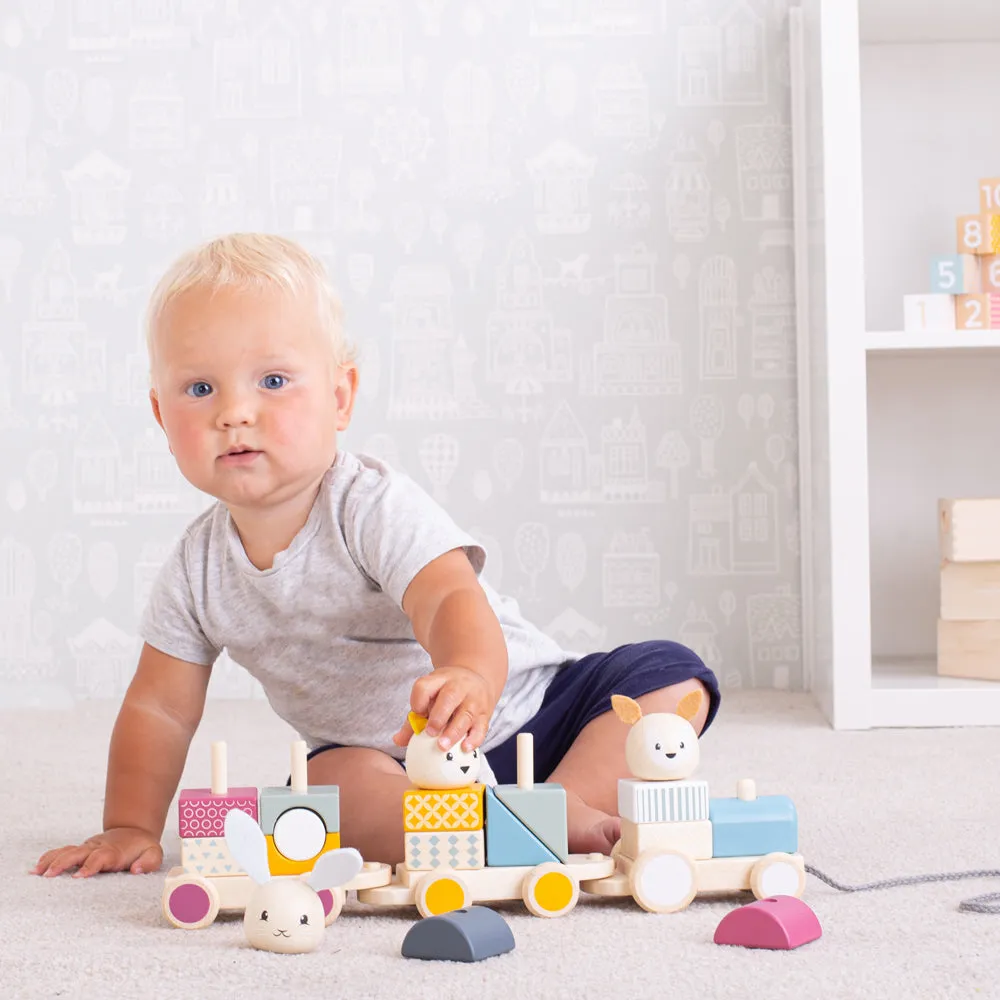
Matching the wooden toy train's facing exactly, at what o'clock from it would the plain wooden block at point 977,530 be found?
The plain wooden block is roughly at 10 o'clock from the wooden toy train.

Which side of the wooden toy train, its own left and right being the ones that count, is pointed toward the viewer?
right

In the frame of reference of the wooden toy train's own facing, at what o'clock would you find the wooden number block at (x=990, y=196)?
The wooden number block is roughly at 10 o'clock from the wooden toy train.

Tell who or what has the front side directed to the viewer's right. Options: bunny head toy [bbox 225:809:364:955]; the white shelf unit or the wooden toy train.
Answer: the wooden toy train

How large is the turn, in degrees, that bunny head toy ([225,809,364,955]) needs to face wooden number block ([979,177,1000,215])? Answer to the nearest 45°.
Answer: approximately 135° to its left

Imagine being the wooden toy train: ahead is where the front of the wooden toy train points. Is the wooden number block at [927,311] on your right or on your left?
on your left

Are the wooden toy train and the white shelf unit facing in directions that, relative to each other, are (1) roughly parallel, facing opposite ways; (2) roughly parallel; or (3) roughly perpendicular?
roughly perpendicular

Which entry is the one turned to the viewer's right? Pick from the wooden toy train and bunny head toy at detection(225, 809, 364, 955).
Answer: the wooden toy train

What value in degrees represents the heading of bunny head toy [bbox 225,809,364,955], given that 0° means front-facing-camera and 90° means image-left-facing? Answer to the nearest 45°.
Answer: approximately 0°

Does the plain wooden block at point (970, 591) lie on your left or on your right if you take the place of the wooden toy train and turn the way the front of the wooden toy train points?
on your left
